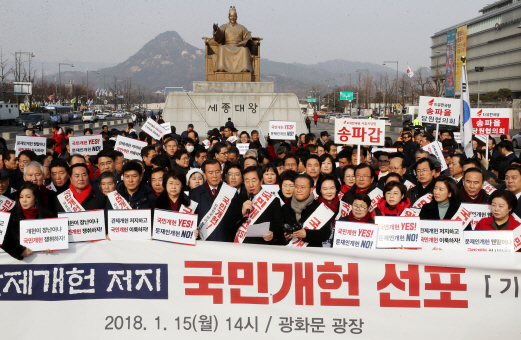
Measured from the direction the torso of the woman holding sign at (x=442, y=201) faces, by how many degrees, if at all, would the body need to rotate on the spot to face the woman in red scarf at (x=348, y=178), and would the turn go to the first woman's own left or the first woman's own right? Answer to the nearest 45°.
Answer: approximately 90° to the first woman's own right

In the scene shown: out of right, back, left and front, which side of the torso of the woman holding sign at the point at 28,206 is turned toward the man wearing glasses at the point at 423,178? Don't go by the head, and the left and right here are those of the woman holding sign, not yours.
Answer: left

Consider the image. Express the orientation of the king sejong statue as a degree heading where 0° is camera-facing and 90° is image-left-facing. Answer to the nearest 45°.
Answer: approximately 0°

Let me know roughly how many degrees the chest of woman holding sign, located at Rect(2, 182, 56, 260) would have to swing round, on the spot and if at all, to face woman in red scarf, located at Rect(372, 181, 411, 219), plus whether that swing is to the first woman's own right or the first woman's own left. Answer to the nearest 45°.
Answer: approximately 90° to the first woman's own left

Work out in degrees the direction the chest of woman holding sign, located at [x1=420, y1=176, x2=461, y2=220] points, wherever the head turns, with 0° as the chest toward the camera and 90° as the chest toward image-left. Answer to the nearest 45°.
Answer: approximately 45°

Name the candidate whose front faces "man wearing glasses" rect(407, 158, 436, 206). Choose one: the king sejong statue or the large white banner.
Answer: the king sejong statue
